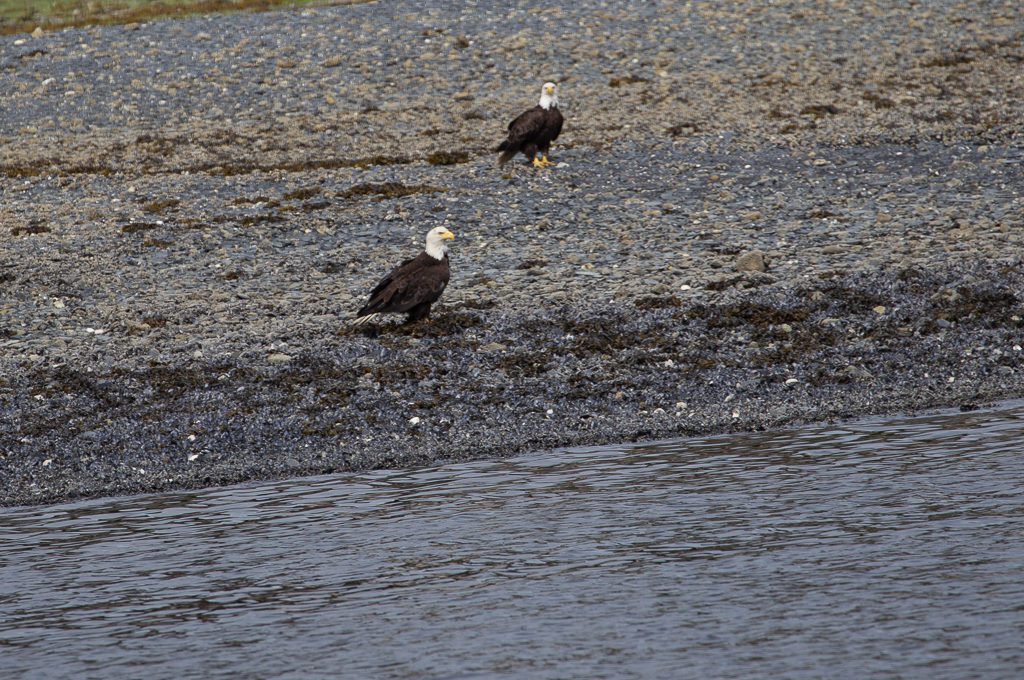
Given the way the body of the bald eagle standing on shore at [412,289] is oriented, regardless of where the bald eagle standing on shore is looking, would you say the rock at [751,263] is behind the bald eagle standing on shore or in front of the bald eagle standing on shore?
in front

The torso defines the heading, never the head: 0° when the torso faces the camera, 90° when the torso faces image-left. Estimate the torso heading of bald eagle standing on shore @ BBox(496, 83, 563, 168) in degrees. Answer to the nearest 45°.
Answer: approximately 315°

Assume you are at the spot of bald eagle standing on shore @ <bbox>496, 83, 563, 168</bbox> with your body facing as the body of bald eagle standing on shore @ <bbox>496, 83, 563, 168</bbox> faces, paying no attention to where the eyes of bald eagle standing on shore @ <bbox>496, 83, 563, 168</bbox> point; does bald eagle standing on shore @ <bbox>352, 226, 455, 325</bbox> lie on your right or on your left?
on your right

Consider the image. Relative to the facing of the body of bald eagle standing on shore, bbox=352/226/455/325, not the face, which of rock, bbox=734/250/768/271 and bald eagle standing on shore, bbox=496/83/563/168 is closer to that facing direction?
the rock

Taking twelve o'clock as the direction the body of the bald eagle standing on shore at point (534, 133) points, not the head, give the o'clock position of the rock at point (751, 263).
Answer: The rock is roughly at 1 o'clock from the bald eagle standing on shore.

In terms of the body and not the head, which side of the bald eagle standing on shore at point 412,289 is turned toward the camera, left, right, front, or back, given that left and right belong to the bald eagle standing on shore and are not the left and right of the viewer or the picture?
right
